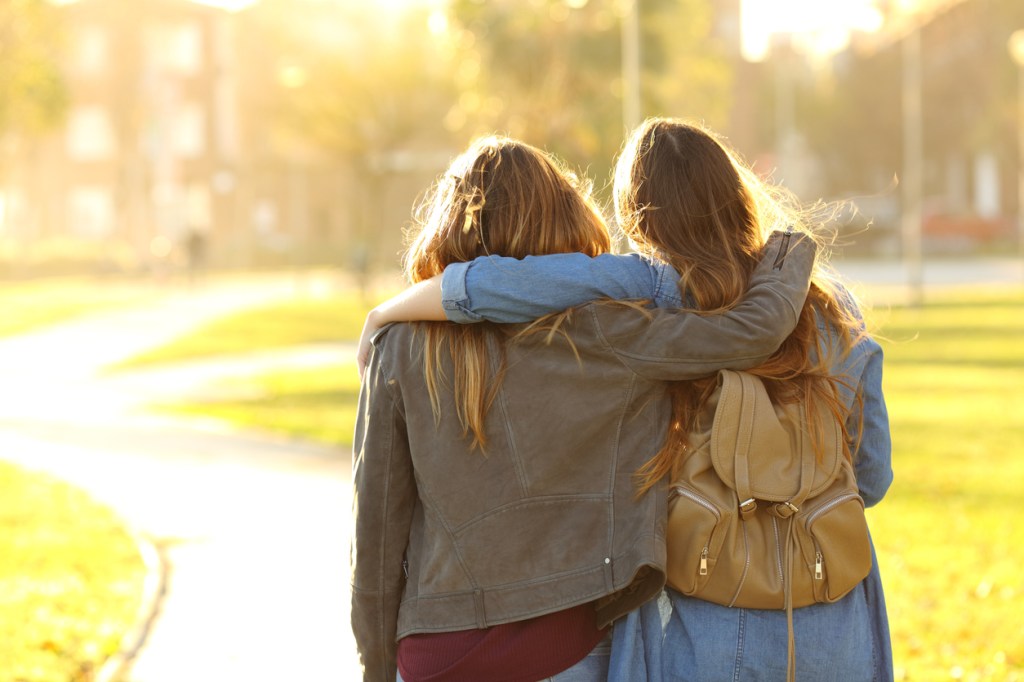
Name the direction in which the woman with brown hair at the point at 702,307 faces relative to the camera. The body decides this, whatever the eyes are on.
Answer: away from the camera

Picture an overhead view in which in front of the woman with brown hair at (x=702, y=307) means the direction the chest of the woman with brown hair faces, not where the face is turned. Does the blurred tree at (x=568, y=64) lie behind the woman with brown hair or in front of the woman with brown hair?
in front

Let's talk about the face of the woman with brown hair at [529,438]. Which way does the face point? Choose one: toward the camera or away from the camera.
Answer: away from the camera

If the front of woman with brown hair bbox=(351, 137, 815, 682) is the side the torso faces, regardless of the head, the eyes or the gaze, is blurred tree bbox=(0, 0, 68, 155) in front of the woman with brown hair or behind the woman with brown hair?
in front

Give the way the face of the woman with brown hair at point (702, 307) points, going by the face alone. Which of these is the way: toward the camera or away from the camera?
away from the camera

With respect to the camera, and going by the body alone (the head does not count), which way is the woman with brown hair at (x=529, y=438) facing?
away from the camera

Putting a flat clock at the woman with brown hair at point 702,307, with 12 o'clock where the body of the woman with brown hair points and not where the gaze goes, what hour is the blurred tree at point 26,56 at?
The blurred tree is roughly at 11 o'clock from the woman with brown hair.
